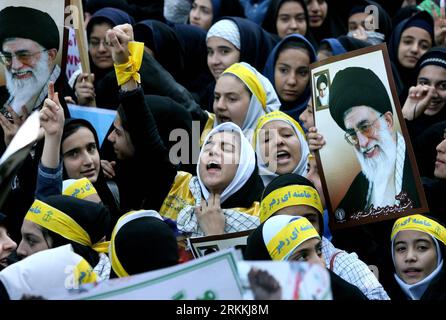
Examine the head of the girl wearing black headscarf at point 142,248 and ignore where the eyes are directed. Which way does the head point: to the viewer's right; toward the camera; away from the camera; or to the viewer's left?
away from the camera

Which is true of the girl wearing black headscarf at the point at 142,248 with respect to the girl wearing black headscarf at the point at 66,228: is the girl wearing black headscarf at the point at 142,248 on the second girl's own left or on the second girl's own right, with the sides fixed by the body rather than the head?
on the second girl's own left

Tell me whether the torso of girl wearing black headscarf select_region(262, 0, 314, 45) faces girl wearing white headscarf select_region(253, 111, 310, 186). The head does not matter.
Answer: yes
